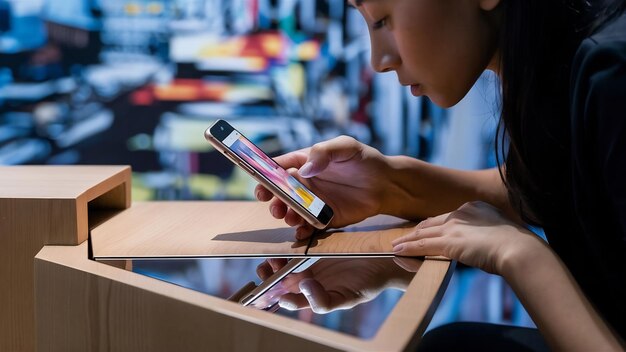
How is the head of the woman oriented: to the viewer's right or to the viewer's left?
to the viewer's left

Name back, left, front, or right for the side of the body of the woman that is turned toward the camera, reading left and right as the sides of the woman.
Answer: left
